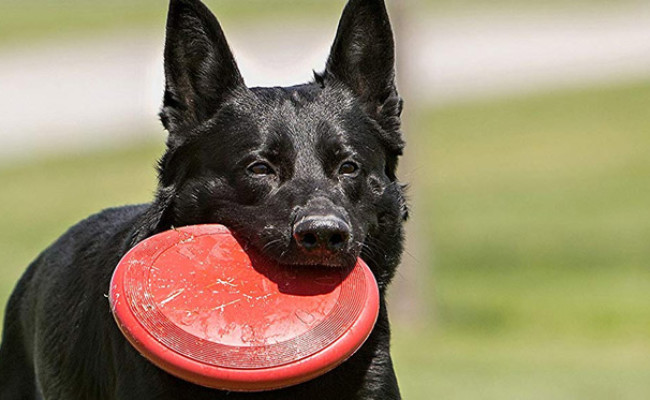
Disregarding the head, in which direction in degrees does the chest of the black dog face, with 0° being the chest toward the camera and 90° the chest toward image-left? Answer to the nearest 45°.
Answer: approximately 315°
